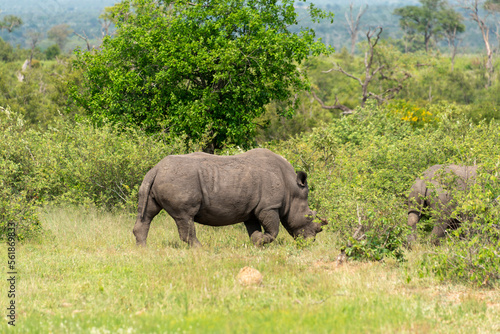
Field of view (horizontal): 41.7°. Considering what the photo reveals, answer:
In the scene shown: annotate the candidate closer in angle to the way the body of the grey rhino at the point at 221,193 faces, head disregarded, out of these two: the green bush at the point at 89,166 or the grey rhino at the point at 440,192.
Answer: the grey rhino

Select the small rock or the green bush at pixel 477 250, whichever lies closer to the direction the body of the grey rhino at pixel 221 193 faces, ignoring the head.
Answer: the green bush

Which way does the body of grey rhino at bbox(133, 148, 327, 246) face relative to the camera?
to the viewer's right

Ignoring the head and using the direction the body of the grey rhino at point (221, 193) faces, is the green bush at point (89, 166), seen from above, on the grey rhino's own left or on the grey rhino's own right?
on the grey rhino's own left

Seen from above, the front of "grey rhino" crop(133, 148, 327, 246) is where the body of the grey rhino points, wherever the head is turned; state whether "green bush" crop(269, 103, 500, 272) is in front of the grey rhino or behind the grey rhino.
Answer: in front

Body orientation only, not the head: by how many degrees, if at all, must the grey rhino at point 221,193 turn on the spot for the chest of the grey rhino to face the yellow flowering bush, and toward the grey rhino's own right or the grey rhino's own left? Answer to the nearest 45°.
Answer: approximately 45° to the grey rhino's own left

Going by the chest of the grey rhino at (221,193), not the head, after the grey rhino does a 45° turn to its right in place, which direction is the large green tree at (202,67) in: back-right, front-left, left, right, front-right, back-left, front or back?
back-left

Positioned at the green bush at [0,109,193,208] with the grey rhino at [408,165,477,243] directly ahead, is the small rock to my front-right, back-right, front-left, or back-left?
front-right
